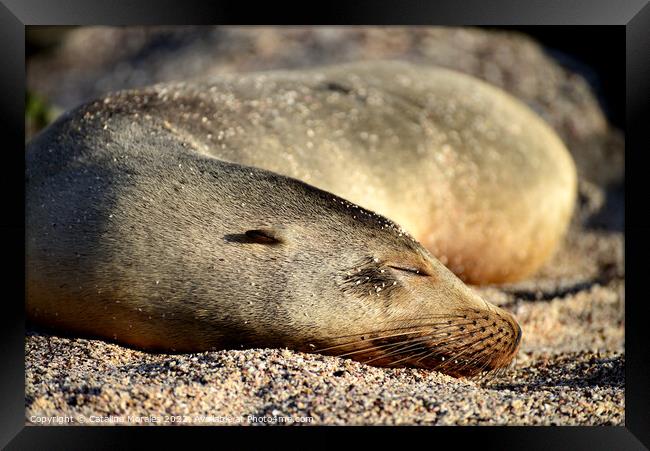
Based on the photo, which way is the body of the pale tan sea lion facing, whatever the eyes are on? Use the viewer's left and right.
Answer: facing to the right of the viewer
